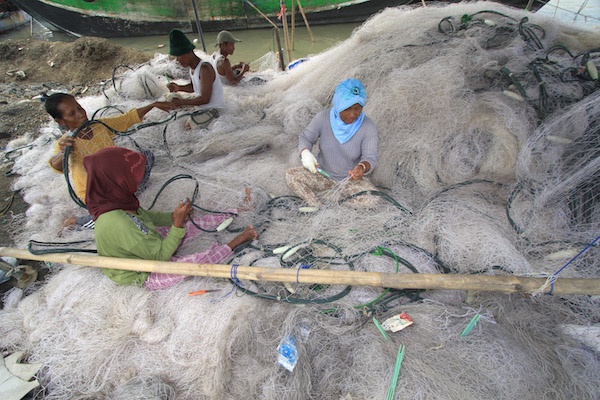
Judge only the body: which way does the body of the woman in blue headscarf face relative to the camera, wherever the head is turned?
toward the camera

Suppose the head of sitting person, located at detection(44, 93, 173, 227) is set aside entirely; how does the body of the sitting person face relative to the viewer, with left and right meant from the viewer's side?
facing the viewer and to the right of the viewer

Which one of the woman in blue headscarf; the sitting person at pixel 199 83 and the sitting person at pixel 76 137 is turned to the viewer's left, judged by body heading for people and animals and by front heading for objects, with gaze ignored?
the sitting person at pixel 199 83

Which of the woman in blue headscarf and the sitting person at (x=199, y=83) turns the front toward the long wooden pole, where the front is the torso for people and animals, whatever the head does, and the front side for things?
the woman in blue headscarf

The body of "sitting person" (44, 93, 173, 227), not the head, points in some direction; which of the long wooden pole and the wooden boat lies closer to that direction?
the long wooden pole

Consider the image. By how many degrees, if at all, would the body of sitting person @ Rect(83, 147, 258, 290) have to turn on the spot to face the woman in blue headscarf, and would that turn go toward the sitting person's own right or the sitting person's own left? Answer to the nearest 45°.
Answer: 0° — they already face them

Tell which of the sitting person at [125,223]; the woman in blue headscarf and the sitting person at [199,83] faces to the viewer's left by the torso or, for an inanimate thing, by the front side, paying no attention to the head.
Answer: the sitting person at [199,83]

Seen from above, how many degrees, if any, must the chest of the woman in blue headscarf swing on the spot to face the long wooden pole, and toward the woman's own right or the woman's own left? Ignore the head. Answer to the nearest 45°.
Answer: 0° — they already face it

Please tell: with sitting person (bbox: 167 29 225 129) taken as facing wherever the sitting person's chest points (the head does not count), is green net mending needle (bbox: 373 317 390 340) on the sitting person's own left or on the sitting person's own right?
on the sitting person's own left

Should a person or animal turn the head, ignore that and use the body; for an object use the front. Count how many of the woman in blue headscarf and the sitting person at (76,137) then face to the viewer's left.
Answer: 0

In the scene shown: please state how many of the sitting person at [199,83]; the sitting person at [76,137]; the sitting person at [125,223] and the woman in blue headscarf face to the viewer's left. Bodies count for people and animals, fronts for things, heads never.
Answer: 1

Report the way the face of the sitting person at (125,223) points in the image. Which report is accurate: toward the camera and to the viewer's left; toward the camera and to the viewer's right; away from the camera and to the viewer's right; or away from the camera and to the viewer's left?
away from the camera and to the viewer's right

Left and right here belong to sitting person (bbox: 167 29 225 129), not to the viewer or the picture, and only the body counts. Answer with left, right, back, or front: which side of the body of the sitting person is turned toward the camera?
left

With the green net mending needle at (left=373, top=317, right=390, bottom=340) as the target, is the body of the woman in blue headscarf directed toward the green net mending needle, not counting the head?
yes

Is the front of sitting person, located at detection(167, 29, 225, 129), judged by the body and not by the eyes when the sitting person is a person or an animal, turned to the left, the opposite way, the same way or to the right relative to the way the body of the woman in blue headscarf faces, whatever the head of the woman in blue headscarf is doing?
to the right

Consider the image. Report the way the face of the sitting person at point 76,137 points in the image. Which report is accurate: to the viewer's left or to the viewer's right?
to the viewer's right

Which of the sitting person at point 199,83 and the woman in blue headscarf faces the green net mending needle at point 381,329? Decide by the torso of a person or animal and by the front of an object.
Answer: the woman in blue headscarf

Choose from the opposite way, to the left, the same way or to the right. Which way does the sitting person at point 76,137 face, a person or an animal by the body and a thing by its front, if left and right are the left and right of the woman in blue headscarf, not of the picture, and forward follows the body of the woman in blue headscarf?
to the left

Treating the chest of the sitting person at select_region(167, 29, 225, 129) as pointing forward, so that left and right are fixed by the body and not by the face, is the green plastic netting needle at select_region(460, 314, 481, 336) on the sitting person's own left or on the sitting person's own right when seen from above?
on the sitting person's own left

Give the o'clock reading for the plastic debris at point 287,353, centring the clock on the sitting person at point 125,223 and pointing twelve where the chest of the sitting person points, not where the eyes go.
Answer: The plastic debris is roughly at 2 o'clock from the sitting person.

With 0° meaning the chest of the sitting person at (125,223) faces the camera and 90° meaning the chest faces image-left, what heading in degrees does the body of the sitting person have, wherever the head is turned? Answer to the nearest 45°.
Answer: approximately 270°
